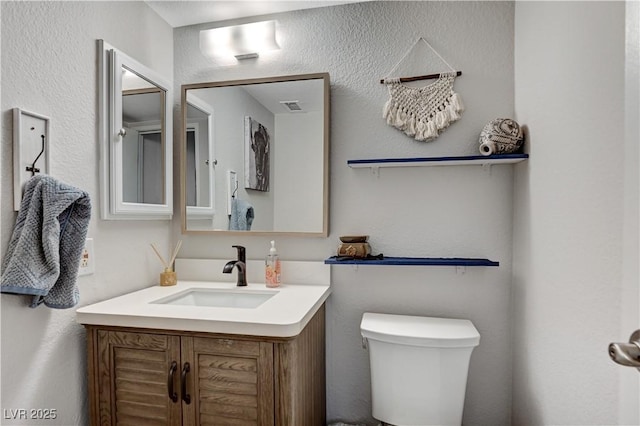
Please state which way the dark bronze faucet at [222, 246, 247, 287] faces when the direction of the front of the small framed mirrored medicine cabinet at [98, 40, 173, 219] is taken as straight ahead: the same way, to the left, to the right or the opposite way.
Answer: to the right

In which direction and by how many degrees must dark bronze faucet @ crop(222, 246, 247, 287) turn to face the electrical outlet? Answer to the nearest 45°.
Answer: approximately 45° to its right

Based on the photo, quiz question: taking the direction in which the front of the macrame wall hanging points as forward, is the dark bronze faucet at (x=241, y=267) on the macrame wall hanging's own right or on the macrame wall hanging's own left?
on the macrame wall hanging's own right

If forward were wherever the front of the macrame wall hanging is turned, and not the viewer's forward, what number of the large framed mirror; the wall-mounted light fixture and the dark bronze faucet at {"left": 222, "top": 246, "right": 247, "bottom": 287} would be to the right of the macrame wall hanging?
3

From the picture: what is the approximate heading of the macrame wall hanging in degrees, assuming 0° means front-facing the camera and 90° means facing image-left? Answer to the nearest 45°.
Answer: approximately 0°

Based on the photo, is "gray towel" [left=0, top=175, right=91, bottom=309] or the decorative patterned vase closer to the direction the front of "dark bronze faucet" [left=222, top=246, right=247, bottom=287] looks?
the gray towel

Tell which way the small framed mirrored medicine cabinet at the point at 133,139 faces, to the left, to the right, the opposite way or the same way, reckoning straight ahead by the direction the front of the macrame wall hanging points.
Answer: to the left

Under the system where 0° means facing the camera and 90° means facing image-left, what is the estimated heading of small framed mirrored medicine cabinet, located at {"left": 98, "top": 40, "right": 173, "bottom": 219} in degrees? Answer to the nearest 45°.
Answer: approximately 315°
